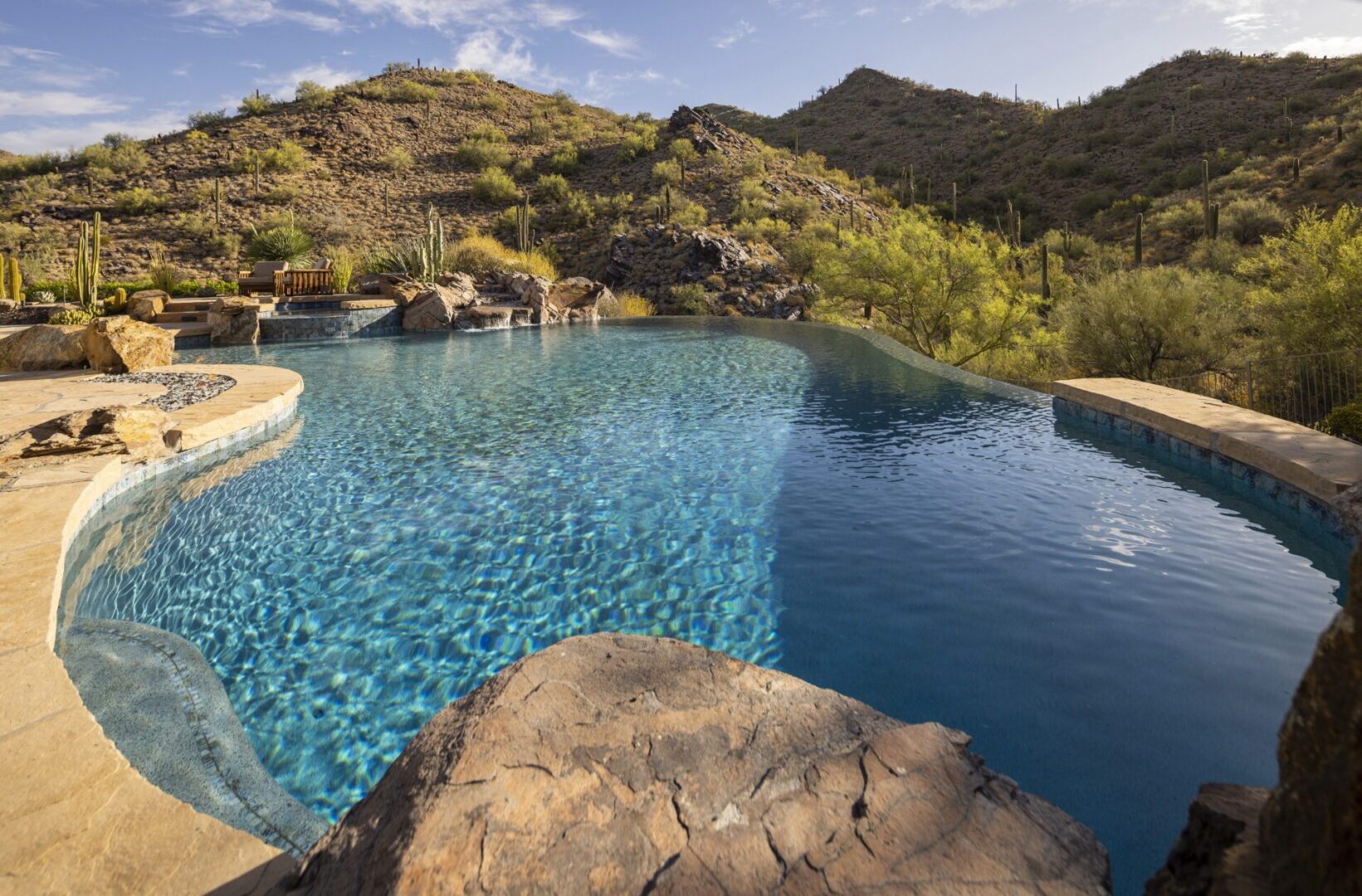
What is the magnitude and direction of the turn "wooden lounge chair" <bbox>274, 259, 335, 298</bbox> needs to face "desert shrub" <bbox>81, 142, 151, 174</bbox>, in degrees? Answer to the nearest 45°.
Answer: approximately 90° to its right

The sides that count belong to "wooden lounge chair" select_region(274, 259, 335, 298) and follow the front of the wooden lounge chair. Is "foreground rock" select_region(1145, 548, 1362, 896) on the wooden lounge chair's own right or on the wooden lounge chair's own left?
on the wooden lounge chair's own left

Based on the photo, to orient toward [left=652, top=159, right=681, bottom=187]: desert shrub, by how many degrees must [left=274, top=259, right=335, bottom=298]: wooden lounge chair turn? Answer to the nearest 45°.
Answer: approximately 135° to its right

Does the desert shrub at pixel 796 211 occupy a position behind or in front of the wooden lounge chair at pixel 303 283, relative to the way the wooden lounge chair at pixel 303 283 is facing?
behind
